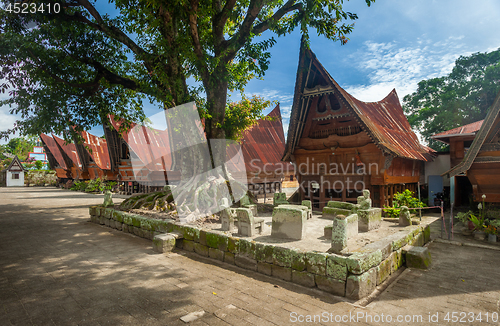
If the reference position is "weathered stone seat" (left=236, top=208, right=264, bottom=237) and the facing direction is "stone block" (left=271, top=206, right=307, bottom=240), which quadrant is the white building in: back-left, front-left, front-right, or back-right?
back-left

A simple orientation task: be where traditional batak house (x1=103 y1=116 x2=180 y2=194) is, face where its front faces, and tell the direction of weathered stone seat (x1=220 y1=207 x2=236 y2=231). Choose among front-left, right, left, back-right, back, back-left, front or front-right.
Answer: front-left

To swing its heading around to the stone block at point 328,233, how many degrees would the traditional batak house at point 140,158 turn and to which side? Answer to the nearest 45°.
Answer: approximately 45° to its left

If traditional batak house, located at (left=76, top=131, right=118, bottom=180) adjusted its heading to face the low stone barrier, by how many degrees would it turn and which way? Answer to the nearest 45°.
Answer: approximately 45° to its left

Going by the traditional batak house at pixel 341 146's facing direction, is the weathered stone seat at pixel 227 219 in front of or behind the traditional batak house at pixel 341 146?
in front

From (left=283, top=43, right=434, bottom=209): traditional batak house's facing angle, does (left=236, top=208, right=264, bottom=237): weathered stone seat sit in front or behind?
in front
